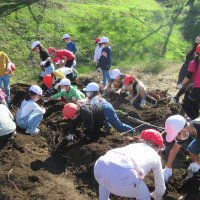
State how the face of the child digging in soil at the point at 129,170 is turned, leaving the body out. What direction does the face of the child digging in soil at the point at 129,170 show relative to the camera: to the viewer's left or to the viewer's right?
to the viewer's right

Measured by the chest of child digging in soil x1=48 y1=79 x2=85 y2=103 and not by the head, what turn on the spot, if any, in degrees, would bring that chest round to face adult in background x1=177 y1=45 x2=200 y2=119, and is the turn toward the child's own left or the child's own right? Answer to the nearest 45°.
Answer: approximately 135° to the child's own left

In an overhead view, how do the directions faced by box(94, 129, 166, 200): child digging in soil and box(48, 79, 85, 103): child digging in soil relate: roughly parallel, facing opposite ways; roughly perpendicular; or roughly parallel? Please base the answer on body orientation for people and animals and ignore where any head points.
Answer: roughly parallel, facing opposite ways

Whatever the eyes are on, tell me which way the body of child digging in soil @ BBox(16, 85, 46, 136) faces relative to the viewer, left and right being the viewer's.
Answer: facing to the right of the viewer

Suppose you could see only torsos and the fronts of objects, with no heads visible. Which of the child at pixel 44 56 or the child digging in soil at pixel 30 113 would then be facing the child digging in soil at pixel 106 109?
the child digging in soil at pixel 30 113

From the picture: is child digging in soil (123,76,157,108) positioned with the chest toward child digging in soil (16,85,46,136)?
yes

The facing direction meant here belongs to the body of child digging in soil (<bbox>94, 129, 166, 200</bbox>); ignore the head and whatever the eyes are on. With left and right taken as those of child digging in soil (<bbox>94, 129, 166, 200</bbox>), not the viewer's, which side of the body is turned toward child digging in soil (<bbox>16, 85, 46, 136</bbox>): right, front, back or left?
left

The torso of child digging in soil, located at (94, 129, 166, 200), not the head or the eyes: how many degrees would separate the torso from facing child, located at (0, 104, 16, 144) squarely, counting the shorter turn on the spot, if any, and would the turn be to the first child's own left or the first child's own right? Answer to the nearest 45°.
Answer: approximately 90° to the first child's own left

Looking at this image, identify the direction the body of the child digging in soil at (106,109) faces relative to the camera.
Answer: to the viewer's left

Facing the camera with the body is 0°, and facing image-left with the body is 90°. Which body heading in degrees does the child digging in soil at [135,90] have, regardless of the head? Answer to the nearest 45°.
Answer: approximately 45°

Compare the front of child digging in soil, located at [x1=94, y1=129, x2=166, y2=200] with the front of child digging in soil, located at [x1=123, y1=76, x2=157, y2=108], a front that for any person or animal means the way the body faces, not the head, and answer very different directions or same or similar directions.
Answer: very different directions

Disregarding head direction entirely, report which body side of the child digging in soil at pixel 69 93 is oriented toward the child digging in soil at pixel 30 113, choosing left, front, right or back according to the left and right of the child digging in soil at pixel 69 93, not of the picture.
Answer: front

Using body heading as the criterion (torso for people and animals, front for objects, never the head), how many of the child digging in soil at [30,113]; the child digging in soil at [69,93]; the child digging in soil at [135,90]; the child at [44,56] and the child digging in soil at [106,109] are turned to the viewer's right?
1

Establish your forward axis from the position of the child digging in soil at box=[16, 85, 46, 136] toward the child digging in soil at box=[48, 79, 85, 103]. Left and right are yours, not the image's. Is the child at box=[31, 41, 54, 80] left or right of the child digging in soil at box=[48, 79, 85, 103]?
left

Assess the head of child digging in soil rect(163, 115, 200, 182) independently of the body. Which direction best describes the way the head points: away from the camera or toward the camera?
toward the camera
